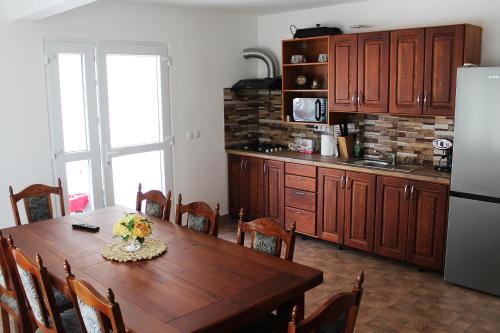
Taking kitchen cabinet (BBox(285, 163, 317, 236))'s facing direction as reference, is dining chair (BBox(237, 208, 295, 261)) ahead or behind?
ahead

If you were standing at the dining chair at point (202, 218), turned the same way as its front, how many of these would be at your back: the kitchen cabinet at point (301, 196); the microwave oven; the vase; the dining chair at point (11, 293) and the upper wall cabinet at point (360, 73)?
3

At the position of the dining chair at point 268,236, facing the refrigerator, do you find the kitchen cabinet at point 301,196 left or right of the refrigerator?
left

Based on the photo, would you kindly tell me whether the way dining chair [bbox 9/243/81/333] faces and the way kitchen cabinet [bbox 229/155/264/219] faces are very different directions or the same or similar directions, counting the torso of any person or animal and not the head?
very different directions

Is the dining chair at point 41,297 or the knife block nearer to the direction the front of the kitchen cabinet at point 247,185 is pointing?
the dining chair

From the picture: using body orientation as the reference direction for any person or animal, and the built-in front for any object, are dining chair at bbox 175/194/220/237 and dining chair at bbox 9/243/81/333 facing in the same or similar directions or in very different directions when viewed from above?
very different directions

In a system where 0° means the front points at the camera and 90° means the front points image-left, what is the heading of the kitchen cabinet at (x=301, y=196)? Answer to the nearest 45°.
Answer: approximately 45°
